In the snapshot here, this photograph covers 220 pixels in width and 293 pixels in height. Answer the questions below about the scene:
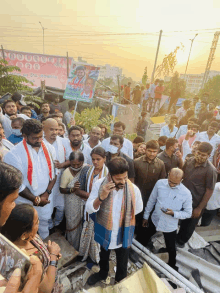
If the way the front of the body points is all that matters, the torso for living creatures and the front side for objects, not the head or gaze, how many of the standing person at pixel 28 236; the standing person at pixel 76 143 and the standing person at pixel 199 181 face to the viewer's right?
1

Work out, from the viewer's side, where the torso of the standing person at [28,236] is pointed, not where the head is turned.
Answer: to the viewer's right

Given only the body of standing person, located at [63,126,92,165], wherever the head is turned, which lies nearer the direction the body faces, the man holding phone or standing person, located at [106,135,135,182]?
the man holding phone

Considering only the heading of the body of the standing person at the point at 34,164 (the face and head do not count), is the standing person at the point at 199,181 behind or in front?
in front

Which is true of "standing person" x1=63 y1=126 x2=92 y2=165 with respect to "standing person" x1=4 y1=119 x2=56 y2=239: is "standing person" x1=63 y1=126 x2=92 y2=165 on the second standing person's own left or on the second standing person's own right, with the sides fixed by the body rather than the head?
on the second standing person's own left

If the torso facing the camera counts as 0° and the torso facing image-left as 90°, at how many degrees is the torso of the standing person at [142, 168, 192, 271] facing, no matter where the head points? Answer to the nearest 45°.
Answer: approximately 0°

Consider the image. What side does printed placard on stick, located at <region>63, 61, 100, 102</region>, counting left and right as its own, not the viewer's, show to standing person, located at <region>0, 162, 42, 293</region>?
front

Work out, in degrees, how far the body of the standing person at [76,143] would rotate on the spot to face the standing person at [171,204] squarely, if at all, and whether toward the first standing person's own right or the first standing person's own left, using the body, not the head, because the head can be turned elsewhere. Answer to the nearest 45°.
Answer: approximately 45° to the first standing person's own left

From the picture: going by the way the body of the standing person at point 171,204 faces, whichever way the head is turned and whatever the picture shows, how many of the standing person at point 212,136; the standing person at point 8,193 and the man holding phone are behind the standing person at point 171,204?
1

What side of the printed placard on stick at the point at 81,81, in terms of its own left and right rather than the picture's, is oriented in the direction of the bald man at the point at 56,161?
front

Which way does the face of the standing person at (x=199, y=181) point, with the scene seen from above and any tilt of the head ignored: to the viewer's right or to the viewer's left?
to the viewer's left
